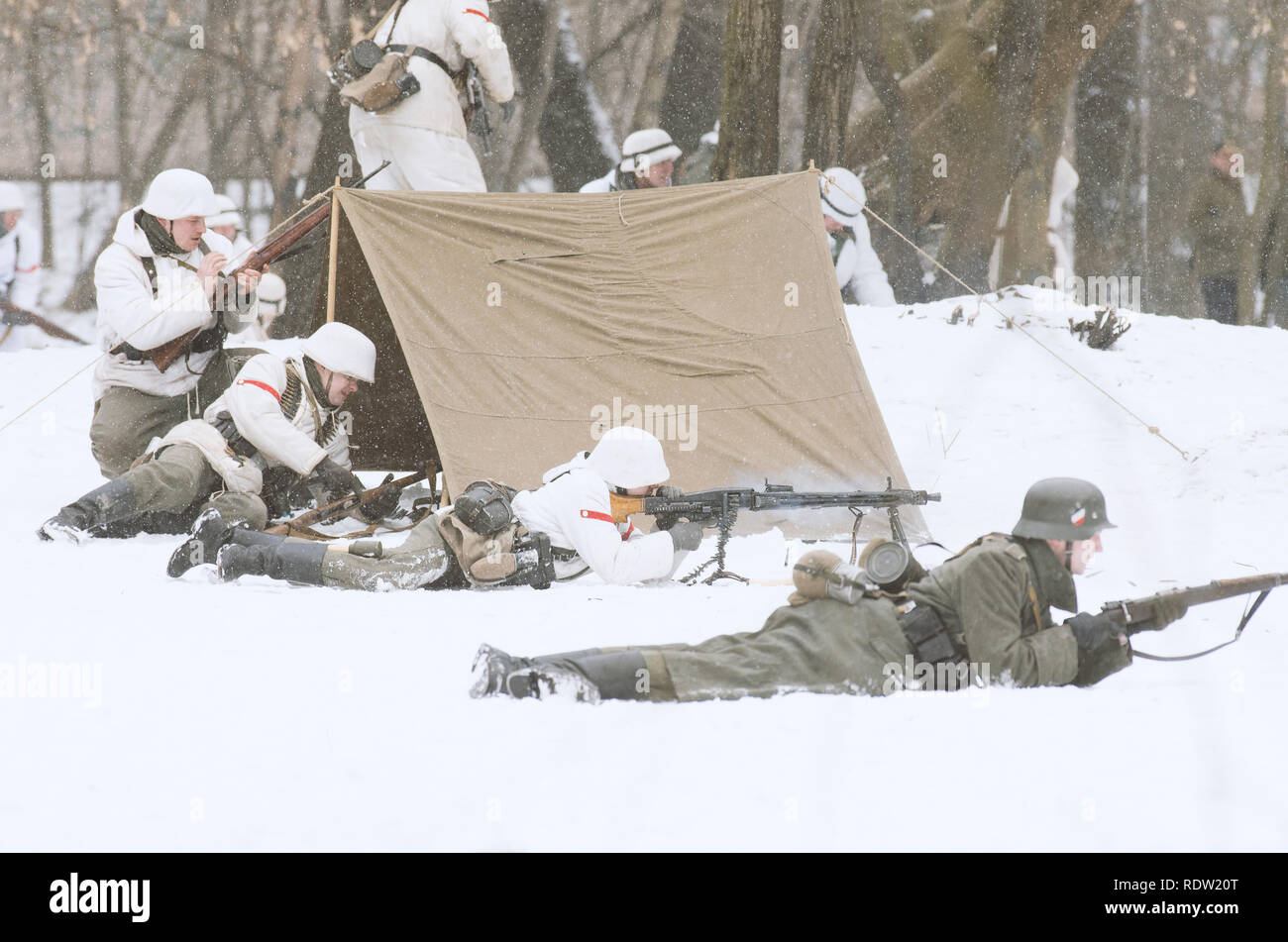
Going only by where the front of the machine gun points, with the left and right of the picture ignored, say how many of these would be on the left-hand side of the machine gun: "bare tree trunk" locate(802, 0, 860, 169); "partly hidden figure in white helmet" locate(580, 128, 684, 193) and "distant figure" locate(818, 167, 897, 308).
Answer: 3

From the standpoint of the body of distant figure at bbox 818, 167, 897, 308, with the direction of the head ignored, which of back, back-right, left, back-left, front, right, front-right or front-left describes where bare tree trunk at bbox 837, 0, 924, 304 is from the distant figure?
back-right

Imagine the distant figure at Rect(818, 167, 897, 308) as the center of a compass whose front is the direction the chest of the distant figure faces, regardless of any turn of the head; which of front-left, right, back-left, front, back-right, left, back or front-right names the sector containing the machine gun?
front-left

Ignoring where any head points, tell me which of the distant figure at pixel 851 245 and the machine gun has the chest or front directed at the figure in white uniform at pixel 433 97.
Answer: the distant figure at pixel 851 245

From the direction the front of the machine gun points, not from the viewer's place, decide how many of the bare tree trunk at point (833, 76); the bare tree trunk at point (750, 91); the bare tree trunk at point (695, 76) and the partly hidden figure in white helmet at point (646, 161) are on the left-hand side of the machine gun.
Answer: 4

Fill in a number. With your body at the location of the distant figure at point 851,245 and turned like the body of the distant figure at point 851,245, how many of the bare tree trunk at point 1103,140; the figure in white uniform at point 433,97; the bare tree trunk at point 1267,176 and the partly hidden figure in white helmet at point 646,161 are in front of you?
2

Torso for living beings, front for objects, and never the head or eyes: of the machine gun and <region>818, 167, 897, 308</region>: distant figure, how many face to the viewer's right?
1

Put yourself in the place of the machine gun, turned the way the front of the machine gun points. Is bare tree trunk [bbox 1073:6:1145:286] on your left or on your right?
on your left

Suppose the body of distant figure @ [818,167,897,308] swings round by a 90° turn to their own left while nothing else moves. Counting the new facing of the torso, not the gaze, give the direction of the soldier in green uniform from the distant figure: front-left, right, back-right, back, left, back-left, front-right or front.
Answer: front-right

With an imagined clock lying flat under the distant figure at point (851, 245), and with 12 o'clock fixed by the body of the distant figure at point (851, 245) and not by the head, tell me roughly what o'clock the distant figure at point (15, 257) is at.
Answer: the distant figure at point (15, 257) is roughly at 2 o'clock from the distant figure at point (851, 245).

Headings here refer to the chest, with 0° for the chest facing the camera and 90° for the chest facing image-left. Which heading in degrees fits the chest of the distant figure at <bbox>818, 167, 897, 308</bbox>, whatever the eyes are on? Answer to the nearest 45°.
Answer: approximately 45°

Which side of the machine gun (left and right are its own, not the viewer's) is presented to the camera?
right

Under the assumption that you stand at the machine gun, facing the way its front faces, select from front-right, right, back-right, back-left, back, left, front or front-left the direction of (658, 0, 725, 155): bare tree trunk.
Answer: left
